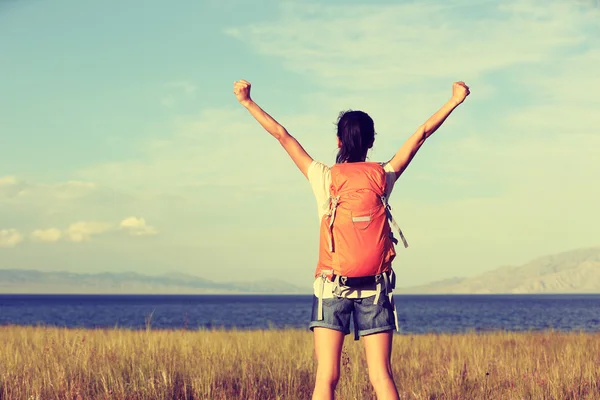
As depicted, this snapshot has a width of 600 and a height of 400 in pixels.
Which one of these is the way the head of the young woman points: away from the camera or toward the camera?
away from the camera

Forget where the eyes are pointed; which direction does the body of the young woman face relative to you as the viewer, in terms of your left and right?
facing away from the viewer
